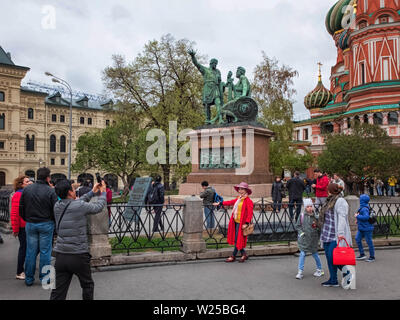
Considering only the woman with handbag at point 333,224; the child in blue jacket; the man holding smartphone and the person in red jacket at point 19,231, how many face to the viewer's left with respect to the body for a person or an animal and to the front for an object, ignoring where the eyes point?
2

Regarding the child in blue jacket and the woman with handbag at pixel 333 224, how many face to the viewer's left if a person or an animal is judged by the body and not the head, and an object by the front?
2

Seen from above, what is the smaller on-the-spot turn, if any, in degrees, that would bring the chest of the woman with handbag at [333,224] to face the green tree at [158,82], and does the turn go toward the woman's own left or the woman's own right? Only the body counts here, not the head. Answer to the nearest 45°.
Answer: approximately 45° to the woman's own right

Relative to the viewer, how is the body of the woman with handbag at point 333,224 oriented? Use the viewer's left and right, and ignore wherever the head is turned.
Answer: facing to the left of the viewer

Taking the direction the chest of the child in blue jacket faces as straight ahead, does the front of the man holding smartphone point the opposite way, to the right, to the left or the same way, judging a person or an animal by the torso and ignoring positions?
to the right

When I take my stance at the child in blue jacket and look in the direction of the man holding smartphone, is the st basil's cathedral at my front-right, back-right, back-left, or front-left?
back-right
